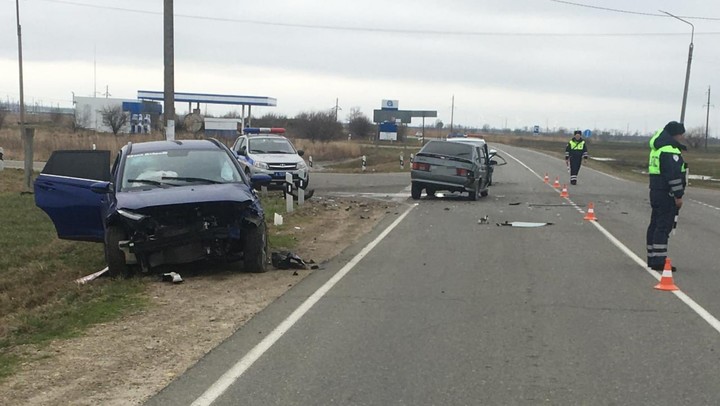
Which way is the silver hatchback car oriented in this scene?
away from the camera

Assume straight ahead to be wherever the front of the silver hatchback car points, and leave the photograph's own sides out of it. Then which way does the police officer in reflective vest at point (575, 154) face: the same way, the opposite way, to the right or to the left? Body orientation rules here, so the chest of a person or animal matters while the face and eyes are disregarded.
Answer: the opposite way

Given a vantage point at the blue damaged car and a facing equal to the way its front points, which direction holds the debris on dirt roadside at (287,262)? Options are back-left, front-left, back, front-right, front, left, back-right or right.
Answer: left

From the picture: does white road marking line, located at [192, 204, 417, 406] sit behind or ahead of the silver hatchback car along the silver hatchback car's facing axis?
behind

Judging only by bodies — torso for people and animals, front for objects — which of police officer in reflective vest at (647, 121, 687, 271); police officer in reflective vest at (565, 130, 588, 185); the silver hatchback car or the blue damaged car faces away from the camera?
the silver hatchback car

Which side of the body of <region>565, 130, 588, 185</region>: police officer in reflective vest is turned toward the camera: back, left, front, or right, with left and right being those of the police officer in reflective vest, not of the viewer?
front

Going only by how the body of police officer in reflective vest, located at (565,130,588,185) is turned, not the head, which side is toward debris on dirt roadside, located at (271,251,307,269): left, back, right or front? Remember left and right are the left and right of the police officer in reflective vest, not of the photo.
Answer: front

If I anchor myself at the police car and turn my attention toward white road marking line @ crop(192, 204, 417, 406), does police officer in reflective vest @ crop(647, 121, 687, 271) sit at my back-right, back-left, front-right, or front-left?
front-left
